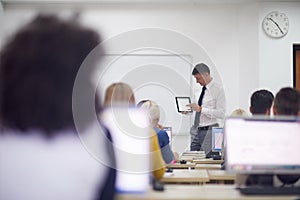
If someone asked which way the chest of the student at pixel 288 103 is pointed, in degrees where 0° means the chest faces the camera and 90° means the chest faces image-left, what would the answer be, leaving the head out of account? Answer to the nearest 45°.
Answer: approximately 180°

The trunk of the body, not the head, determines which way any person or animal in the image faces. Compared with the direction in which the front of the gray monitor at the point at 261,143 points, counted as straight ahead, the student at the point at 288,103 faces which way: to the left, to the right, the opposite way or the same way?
the opposite way

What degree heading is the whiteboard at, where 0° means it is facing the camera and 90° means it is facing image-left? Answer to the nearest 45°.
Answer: approximately 0°

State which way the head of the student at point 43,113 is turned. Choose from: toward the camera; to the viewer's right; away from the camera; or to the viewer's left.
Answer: away from the camera

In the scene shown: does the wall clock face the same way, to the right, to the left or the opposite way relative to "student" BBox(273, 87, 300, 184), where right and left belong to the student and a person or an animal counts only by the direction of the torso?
the opposite way

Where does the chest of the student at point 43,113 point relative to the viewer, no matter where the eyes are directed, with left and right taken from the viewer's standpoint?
facing away from the viewer

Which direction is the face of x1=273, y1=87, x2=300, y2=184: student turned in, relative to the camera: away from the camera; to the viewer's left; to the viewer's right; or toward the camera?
away from the camera

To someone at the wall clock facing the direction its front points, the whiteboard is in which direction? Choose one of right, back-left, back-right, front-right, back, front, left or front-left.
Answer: right
